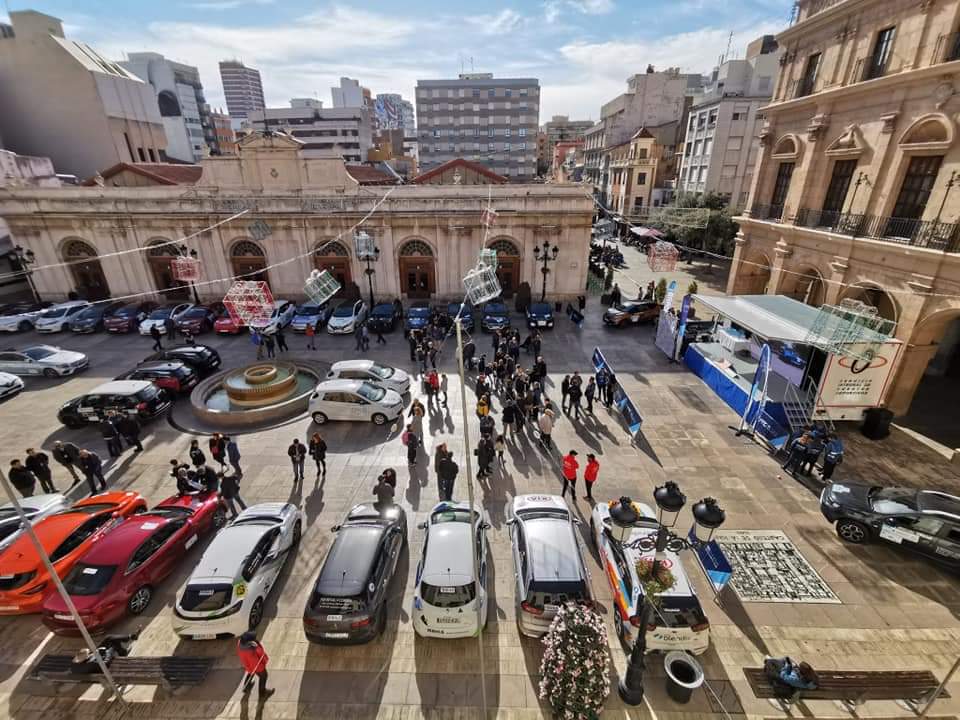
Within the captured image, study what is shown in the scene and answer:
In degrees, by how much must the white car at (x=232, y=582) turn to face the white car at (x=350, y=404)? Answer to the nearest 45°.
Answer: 0° — it already faces it

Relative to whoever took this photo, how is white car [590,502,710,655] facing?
facing away from the viewer and to the left of the viewer

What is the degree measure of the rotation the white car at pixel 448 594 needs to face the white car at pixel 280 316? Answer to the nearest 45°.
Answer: approximately 45° to its left

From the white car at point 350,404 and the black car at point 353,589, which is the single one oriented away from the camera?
the black car

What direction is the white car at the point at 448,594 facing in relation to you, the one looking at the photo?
facing away from the viewer

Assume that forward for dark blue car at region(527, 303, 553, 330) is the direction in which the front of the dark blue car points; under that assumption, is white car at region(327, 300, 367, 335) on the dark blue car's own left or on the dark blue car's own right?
on the dark blue car's own right
